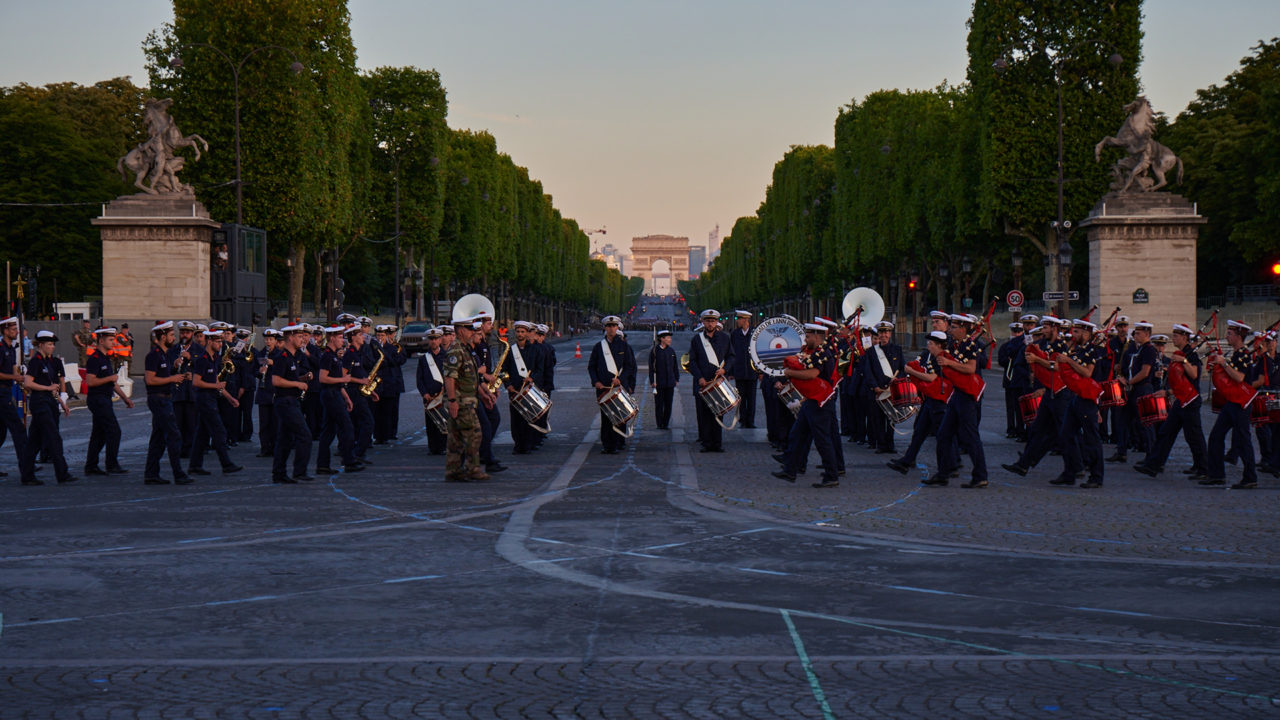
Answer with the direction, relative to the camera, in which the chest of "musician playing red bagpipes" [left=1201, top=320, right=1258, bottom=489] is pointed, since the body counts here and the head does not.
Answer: to the viewer's left

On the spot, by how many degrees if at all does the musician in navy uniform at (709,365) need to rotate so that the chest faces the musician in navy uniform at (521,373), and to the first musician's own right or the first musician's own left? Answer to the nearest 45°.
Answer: approximately 90° to the first musician's own right

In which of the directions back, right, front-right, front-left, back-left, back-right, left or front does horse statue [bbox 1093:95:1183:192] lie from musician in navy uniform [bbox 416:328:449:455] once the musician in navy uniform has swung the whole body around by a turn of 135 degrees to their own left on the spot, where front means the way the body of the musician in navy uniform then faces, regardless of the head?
front

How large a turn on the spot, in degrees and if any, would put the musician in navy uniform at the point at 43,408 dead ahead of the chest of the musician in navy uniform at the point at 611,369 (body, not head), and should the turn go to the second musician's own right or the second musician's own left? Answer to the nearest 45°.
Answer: approximately 45° to the second musician's own right

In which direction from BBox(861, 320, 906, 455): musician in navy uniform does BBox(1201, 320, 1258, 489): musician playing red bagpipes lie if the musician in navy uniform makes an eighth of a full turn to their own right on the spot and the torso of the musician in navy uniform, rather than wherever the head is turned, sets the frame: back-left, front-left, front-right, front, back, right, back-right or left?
left

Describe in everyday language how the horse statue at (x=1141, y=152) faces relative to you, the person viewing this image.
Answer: facing to the left of the viewer

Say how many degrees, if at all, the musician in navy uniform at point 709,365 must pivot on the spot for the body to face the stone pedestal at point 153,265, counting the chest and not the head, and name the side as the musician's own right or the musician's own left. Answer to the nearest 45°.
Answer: approximately 135° to the musician's own right

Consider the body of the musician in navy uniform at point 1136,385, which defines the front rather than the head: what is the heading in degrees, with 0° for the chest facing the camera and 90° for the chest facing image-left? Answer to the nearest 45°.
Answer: approximately 90°

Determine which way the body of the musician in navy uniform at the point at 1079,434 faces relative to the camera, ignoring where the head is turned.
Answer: to the viewer's left

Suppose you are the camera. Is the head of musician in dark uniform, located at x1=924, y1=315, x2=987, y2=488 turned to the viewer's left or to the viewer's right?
to the viewer's left

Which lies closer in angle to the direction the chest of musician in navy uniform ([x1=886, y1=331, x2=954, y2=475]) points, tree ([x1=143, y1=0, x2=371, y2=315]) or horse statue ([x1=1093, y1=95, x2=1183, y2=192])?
the tree

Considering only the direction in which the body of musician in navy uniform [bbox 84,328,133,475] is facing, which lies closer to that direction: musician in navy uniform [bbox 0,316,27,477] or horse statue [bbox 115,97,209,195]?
the horse statue

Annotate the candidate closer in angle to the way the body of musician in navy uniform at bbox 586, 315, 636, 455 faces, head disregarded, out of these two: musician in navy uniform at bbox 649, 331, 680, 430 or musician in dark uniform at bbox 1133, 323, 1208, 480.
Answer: the musician in dark uniform

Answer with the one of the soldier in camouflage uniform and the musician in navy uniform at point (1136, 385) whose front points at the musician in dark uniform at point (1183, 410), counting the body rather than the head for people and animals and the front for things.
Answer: the soldier in camouflage uniform

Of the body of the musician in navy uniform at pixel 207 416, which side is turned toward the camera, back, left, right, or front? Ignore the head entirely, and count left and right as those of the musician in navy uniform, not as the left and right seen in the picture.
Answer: right

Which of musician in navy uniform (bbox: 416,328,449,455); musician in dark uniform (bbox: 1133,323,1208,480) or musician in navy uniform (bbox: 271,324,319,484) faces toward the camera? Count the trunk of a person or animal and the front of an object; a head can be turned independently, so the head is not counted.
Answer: musician in navy uniform (bbox: 416,328,449,455)

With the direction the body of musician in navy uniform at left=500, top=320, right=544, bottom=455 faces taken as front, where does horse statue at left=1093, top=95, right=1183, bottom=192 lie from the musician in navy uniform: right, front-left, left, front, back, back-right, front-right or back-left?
back-left

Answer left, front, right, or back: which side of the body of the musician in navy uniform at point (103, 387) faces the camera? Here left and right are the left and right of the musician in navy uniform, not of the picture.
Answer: right
